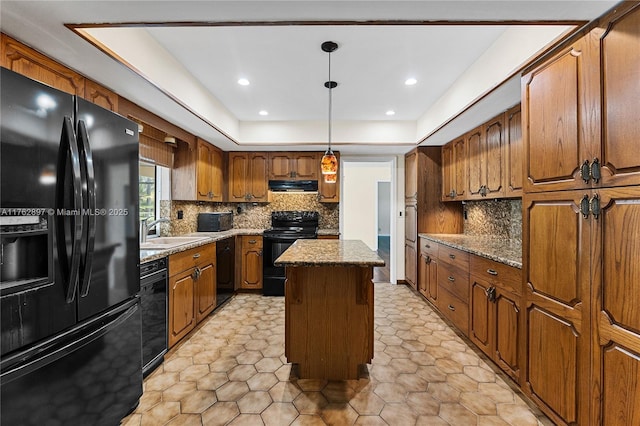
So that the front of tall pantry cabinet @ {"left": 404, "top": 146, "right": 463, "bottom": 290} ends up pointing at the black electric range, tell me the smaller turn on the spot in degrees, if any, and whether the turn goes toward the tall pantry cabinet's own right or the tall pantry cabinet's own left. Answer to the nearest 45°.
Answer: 0° — it already faces it

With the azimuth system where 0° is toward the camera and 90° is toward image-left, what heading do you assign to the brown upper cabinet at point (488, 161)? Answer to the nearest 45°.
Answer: approximately 45°

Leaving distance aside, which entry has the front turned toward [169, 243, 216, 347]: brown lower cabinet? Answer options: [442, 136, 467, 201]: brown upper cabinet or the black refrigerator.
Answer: the brown upper cabinet

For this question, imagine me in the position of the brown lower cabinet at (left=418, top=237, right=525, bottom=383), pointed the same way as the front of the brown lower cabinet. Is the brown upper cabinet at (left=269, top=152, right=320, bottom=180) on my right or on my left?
on my right

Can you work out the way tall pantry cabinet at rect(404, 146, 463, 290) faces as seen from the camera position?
facing to the left of the viewer

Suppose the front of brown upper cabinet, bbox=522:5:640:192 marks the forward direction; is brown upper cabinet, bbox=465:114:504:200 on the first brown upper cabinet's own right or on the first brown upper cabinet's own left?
on the first brown upper cabinet's own right

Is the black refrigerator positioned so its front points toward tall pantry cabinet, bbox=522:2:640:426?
yes

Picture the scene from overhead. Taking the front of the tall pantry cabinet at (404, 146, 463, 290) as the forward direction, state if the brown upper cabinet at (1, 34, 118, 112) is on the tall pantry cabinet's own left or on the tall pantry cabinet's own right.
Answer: on the tall pantry cabinet's own left

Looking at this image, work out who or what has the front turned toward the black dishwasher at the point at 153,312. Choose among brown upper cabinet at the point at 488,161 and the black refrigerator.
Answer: the brown upper cabinet
